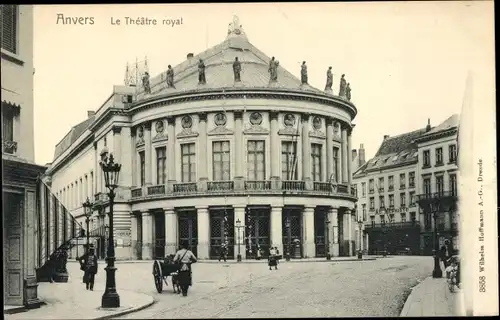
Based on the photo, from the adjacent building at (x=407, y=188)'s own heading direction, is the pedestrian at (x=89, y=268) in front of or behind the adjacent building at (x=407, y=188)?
in front

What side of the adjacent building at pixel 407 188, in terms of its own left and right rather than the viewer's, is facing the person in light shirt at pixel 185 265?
front

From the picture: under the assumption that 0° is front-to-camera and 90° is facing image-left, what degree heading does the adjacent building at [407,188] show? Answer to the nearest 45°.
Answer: approximately 45°

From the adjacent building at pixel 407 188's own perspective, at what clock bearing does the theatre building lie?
The theatre building is roughly at 1 o'clock from the adjacent building.

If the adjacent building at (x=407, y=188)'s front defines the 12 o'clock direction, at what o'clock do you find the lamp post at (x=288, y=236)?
The lamp post is roughly at 1 o'clock from the adjacent building.
